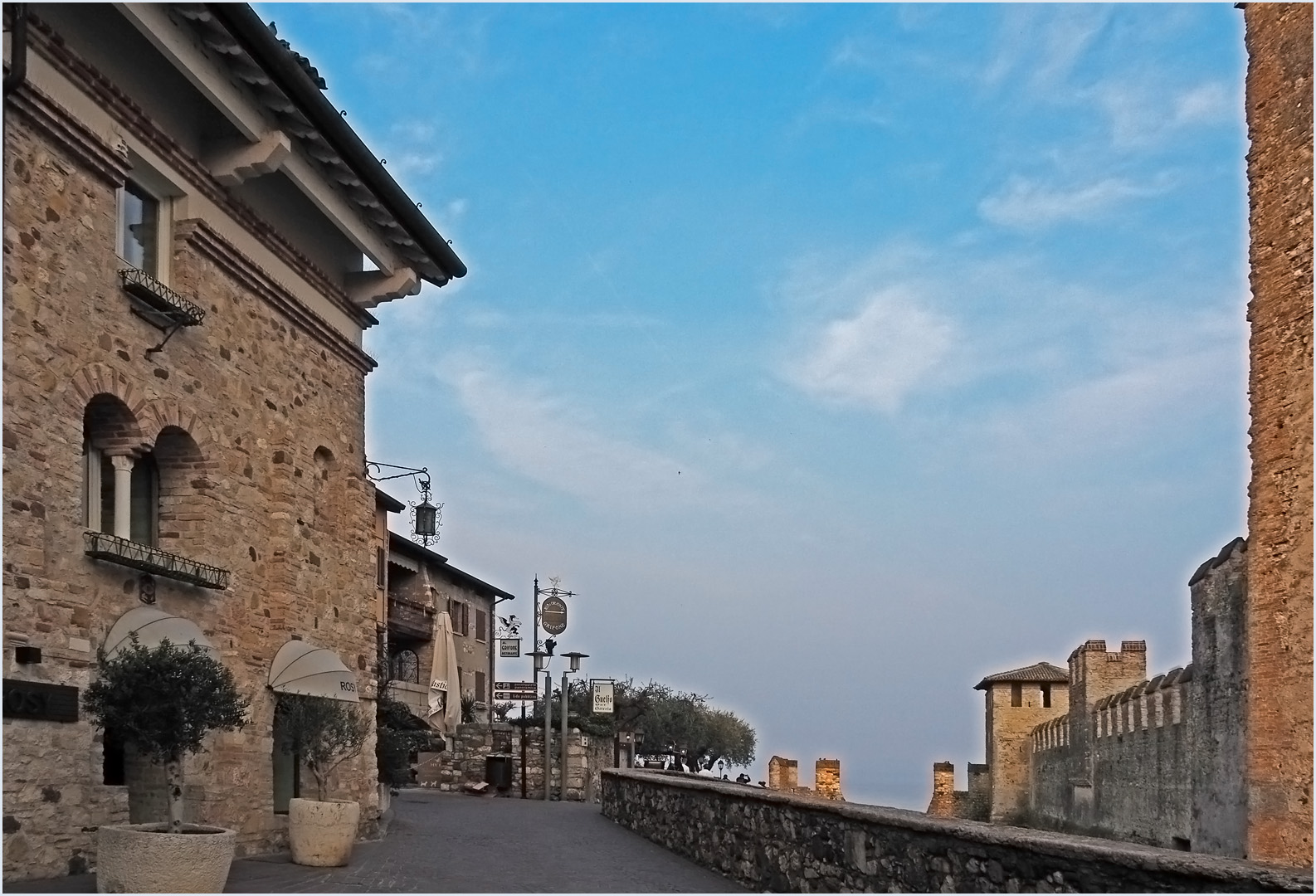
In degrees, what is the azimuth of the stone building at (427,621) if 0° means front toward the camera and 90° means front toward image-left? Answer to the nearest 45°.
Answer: approximately 315°

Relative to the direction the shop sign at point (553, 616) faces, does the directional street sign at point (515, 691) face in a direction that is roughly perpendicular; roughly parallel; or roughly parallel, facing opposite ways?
roughly parallel

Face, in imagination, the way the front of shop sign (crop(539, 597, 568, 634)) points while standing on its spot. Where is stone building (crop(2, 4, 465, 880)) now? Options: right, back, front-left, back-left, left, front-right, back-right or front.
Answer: front

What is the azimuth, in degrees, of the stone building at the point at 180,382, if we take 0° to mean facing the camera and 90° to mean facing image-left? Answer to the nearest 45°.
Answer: approximately 315°

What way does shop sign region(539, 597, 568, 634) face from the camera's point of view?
toward the camera

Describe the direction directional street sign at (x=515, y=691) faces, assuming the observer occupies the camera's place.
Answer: facing the viewer

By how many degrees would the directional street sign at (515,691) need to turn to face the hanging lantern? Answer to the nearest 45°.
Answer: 0° — it already faces it

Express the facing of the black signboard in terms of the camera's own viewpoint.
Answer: facing the viewer and to the right of the viewer

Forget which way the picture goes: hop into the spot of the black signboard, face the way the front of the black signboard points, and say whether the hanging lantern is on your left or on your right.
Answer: on your left

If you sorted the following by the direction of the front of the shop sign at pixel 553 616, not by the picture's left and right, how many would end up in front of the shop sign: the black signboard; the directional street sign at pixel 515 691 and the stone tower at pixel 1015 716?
1

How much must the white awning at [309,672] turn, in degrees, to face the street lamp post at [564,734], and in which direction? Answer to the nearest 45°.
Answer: approximately 135° to its left

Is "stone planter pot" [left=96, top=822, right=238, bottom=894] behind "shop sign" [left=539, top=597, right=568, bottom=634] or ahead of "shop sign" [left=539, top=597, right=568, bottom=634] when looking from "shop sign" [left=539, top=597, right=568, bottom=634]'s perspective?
ahead

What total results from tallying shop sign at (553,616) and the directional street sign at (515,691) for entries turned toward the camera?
2

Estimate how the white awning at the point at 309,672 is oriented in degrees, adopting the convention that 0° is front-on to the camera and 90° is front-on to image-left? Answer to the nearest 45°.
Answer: approximately 315°

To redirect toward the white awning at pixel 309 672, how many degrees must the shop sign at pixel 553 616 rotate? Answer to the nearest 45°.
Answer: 0° — it already faces it
